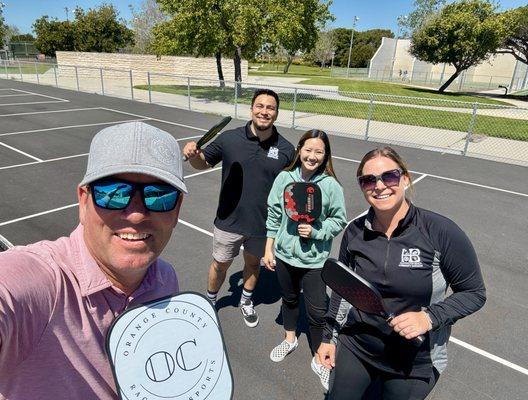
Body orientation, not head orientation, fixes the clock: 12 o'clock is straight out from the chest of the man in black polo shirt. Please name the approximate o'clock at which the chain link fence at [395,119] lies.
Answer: The chain link fence is roughly at 7 o'clock from the man in black polo shirt.

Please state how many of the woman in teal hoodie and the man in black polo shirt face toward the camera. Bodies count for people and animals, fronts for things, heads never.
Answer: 2

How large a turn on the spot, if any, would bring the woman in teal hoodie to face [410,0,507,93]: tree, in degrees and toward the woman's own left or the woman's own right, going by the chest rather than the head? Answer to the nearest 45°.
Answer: approximately 180°

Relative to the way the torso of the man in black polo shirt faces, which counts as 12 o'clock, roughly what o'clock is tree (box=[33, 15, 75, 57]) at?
The tree is roughly at 5 o'clock from the man in black polo shirt.

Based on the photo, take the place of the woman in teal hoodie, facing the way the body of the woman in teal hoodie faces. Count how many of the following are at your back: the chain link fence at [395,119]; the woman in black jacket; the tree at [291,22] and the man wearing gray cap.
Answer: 2

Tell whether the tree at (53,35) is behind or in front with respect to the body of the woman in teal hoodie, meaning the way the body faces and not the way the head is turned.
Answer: behind

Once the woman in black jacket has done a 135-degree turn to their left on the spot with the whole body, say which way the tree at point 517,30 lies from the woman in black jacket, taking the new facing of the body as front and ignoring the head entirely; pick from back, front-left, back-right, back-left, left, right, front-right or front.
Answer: left

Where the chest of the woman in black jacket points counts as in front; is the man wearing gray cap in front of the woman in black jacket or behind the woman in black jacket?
in front

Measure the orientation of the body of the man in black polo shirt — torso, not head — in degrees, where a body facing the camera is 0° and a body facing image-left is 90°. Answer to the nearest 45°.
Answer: approximately 0°

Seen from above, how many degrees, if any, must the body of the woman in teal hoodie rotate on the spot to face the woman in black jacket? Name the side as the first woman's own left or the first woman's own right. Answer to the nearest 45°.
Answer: approximately 45° to the first woman's own left
